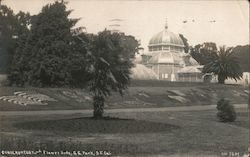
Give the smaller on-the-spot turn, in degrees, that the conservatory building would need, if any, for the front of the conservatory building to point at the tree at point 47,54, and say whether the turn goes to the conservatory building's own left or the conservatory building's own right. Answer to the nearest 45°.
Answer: approximately 90° to the conservatory building's own right

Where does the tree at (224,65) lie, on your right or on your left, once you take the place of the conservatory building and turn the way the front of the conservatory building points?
on your left

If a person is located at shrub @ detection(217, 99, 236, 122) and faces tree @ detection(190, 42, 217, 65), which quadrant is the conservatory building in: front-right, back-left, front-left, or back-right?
front-left

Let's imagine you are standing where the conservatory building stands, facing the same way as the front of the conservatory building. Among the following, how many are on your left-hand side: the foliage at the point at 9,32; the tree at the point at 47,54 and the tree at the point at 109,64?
0

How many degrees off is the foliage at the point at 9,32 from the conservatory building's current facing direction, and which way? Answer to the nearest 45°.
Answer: approximately 135° to its right

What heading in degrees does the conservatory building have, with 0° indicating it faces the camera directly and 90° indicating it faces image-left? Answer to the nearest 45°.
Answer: approximately 315°

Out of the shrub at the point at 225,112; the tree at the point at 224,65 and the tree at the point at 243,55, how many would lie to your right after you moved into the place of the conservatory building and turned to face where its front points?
0

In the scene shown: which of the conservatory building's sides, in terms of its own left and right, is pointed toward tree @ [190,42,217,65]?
left

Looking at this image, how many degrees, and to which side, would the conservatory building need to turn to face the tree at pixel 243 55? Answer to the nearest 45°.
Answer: approximately 45° to its left

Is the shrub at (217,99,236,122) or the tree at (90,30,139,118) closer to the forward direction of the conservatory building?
the shrub
